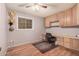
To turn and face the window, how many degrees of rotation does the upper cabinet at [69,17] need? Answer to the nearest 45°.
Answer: approximately 45° to its right

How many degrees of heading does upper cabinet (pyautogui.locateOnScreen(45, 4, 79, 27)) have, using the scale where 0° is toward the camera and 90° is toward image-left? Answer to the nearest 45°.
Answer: approximately 45°

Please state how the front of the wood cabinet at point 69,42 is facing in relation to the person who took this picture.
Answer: facing the viewer and to the left of the viewer

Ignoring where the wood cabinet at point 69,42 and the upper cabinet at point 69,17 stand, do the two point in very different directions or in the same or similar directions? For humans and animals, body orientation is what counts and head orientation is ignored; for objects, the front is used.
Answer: same or similar directions

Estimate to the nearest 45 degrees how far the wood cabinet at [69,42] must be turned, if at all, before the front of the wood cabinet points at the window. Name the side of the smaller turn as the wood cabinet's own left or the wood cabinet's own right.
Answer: approximately 45° to the wood cabinet's own right

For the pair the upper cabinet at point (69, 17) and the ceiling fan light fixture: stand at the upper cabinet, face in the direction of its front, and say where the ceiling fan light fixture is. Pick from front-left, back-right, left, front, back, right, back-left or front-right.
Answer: front-right

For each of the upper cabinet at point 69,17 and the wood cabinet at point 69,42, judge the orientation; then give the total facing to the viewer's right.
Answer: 0
